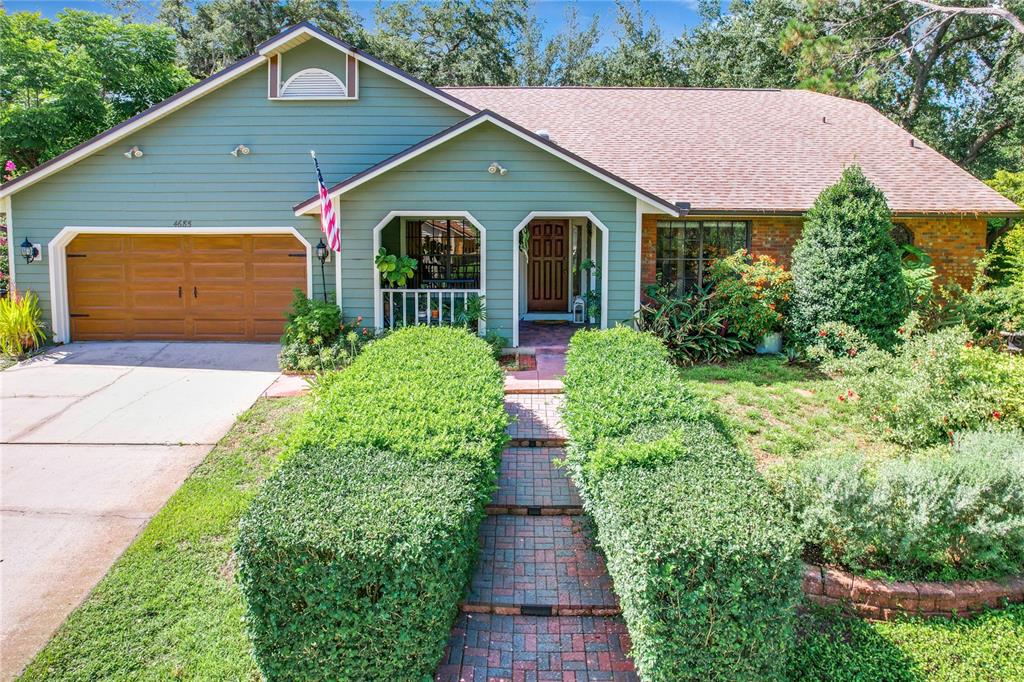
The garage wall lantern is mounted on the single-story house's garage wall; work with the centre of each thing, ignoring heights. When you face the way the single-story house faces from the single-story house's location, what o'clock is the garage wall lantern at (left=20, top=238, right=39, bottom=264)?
The garage wall lantern is roughly at 3 o'clock from the single-story house.

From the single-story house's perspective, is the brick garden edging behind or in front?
in front

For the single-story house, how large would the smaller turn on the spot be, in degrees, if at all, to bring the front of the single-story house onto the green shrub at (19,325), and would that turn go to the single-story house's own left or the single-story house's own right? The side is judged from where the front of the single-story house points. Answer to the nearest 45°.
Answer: approximately 90° to the single-story house's own right

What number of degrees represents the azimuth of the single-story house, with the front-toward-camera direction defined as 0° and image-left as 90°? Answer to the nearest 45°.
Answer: approximately 0°

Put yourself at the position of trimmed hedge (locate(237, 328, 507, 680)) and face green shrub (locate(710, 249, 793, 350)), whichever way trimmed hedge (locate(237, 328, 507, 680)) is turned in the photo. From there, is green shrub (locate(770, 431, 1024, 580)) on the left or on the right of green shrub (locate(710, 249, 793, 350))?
right

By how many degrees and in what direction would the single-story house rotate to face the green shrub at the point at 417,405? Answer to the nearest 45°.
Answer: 0° — it already faces it

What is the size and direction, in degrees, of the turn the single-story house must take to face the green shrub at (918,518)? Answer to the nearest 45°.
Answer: approximately 45° to its left

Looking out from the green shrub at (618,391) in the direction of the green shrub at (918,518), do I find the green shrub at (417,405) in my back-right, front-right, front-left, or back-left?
back-right

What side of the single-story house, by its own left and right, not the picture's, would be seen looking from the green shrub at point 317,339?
front

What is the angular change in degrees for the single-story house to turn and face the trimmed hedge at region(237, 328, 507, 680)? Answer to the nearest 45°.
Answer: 0° — it already faces it

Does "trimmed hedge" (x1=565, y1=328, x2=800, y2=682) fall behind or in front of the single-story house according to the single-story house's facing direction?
in front
